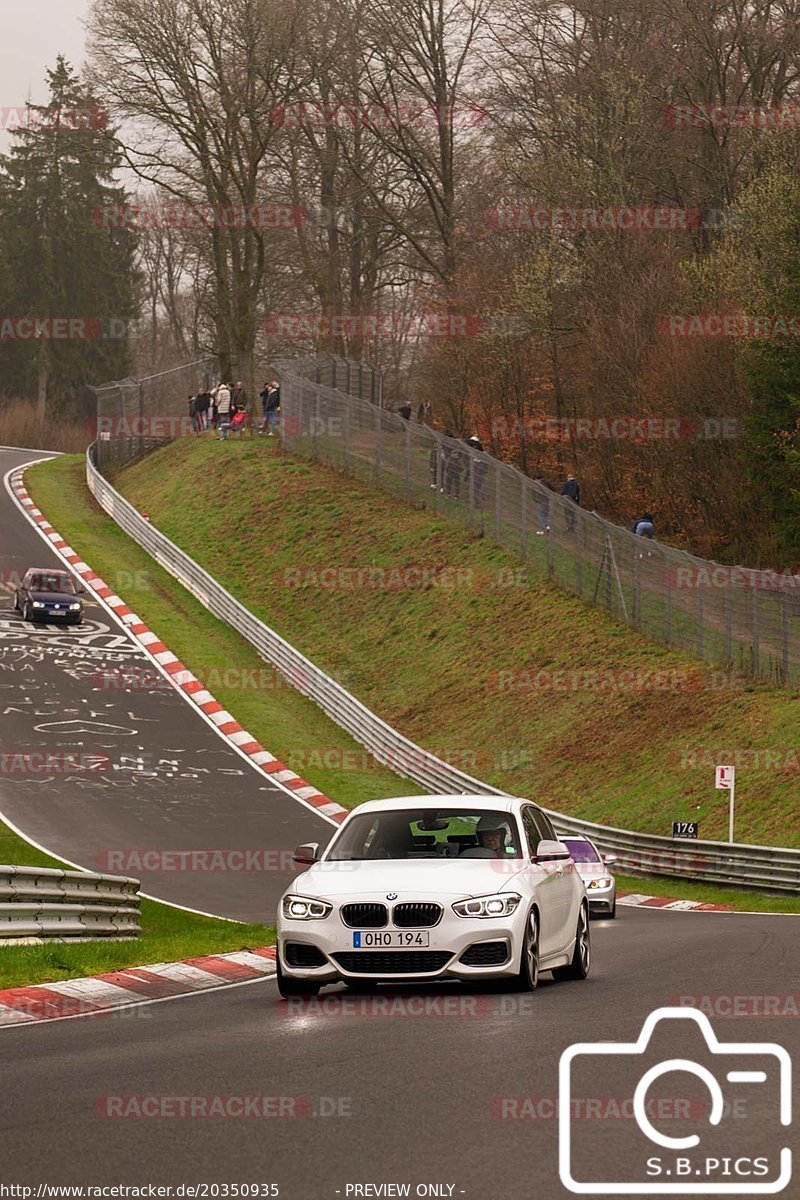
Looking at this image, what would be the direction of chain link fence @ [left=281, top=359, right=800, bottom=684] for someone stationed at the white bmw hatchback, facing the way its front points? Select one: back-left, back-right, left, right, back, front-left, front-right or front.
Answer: back

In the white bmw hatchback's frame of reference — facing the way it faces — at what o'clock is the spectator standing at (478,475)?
The spectator standing is roughly at 6 o'clock from the white bmw hatchback.

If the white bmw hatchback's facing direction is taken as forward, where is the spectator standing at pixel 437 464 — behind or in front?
behind

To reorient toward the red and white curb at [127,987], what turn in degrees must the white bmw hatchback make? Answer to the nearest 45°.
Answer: approximately 135° to its right

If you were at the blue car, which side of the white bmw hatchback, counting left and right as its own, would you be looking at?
back

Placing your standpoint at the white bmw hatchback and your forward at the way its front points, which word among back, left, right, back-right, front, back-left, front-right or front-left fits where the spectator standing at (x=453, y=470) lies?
back

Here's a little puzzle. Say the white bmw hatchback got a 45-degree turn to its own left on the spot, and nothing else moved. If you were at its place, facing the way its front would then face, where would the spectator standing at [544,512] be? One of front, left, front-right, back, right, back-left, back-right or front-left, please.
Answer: back-left

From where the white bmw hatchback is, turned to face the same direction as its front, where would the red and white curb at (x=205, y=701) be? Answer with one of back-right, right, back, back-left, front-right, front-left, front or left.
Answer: back

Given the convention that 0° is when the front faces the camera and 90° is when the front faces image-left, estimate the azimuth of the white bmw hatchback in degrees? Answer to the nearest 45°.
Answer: approximately 0°

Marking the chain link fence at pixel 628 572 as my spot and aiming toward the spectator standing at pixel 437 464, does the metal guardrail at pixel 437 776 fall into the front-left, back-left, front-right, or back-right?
back-left
